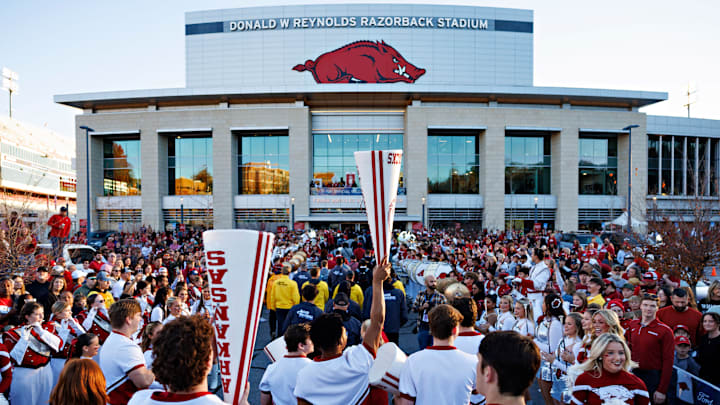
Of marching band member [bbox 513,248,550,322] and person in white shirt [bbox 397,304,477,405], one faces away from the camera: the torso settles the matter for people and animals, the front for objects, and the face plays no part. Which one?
the person in white shirt

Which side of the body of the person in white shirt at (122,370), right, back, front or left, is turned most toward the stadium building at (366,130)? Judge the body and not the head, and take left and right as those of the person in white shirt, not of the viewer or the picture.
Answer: front

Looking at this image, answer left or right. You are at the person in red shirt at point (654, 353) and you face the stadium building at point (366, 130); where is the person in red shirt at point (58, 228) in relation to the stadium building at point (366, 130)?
left

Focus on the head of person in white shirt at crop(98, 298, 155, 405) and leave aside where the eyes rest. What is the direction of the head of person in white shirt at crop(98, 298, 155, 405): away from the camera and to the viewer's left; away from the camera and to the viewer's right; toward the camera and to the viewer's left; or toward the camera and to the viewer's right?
away from the camera and to the viewer's right

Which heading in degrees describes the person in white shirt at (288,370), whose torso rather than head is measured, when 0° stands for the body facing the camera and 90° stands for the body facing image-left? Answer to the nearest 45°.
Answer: approximately 225°

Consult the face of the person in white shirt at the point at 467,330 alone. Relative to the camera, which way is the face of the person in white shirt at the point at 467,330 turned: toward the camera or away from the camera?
away from the camera

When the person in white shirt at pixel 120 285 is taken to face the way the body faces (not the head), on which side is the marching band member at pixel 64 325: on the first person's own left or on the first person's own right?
on the first person's own right

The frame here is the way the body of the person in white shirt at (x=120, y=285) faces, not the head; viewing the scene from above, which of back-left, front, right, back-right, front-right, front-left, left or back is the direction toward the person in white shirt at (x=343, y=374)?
right

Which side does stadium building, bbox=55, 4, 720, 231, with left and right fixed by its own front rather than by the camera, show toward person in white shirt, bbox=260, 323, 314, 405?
front

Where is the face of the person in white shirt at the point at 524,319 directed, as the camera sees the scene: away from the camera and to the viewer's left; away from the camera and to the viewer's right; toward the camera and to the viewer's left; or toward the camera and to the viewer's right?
toward the camera and to the viewer's left

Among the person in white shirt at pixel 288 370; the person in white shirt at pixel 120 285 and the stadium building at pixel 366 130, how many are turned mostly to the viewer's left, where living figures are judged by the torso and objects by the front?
0

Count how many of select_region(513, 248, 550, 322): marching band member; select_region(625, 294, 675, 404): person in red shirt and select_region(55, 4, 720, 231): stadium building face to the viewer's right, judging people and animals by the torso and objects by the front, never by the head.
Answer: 0

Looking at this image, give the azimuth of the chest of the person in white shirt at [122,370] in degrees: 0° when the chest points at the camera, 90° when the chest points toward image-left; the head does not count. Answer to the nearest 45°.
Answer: approximately 225°

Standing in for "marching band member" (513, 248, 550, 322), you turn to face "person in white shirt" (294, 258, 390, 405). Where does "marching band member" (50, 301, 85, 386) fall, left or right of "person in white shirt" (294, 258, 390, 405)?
right

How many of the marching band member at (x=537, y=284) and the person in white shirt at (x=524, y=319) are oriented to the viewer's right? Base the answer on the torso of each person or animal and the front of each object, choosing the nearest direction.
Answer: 0

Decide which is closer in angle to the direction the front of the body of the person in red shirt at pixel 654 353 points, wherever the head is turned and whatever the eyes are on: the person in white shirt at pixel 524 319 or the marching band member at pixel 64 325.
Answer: the marching band member

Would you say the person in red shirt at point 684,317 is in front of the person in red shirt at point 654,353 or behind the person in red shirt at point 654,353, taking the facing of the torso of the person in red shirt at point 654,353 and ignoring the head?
behind

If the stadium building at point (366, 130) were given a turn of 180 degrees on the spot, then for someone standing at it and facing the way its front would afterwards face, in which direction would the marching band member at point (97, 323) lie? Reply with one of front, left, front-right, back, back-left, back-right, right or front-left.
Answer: back

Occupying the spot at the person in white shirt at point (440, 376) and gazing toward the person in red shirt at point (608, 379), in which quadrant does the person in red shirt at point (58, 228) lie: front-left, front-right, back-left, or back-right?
back-left
